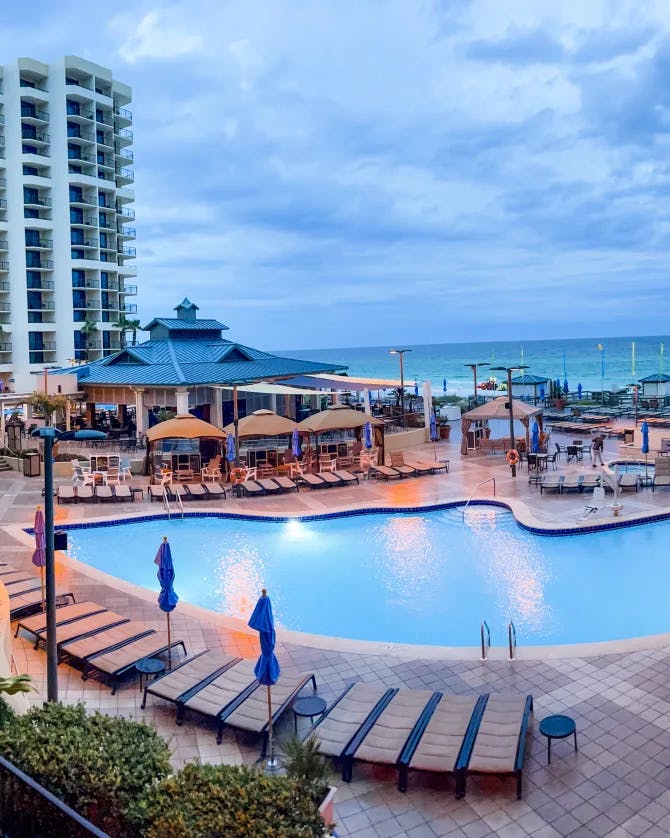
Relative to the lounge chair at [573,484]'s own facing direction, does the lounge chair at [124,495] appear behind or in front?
in front

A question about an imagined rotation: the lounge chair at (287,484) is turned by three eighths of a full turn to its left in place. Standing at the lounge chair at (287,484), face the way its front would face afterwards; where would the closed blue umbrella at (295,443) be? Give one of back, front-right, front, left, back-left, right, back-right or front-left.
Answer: front

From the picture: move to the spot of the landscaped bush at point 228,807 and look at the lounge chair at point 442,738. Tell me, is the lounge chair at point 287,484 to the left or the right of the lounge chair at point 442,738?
left

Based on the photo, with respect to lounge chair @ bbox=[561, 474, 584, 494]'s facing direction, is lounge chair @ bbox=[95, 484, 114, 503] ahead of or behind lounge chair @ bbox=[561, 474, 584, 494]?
ahead

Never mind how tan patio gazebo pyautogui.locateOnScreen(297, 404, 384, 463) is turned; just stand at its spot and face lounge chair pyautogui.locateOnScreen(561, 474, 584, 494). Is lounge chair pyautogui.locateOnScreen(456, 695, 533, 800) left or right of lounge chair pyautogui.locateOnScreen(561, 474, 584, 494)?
right

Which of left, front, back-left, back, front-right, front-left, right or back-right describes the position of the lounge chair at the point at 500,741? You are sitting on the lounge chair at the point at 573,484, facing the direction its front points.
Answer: front-left

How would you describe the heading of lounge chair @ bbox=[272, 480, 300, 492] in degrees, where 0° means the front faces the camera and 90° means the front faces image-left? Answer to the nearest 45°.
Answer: approximately 315°

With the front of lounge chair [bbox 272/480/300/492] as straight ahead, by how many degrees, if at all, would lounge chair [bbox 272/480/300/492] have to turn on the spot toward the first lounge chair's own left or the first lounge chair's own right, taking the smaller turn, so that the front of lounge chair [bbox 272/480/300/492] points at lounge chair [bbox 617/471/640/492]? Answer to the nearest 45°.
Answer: approximately 45° to the first lounge chair's own left

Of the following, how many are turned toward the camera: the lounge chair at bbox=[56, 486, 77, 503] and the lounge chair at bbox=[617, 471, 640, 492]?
2

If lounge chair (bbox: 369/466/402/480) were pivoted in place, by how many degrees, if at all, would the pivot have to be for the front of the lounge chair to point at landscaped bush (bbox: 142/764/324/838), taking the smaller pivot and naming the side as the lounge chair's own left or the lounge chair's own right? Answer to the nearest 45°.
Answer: approximately 45° to the lounge chair's own right

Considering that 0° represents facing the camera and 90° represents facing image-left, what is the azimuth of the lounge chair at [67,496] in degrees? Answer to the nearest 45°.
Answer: approximately 0°

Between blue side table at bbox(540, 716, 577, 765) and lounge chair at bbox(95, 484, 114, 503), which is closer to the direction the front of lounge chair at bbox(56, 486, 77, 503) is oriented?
the blue side table

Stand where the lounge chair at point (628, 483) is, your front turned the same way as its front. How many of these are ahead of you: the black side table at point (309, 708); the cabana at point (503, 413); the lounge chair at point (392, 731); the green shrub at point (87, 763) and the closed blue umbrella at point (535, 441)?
3

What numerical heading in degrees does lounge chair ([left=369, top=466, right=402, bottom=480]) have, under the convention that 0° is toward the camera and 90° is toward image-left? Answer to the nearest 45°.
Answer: approximately 315°

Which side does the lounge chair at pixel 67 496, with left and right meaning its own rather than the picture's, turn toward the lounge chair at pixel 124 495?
left

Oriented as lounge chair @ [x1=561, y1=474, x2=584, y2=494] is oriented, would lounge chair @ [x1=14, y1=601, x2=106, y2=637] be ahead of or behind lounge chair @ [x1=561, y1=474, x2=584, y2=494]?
ahead

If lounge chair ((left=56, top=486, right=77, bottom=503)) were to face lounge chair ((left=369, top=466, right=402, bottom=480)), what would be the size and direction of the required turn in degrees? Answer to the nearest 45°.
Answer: approximately 90° to its left
